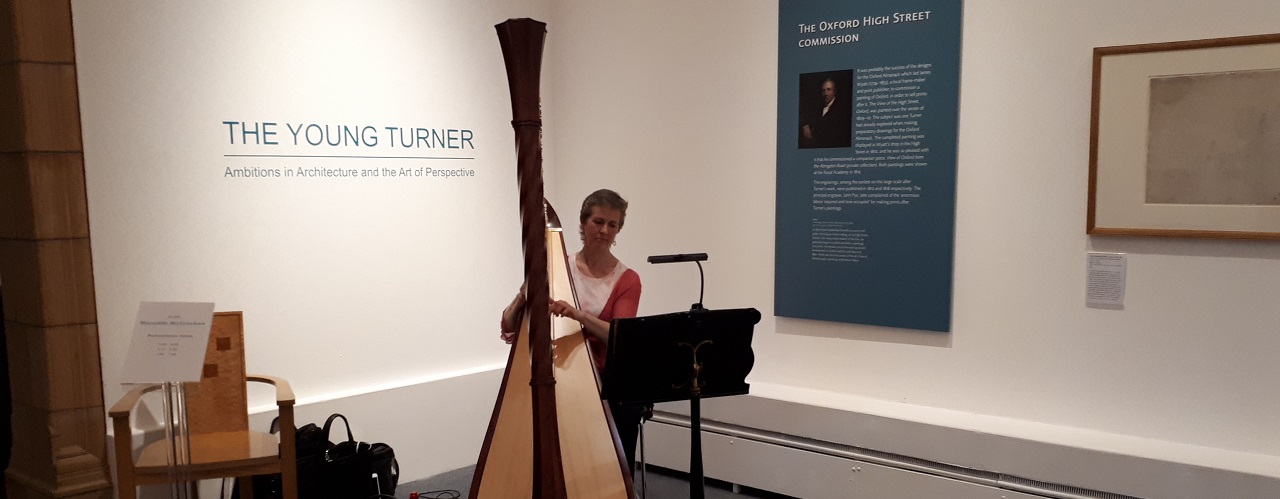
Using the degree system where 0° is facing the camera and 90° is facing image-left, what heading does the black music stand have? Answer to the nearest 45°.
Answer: approximately 180°

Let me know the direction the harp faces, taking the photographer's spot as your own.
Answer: facing the viewer

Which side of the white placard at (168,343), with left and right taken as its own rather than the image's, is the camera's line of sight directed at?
front

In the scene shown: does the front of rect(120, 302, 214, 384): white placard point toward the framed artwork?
no

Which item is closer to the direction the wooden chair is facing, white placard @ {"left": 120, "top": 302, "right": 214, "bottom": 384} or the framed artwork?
the white placard

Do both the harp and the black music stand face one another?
no

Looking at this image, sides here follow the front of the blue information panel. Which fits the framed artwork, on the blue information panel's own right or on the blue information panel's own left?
on the blue information panel's own left

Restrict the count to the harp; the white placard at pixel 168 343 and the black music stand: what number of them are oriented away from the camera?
1

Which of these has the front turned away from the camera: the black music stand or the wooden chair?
the black music stand

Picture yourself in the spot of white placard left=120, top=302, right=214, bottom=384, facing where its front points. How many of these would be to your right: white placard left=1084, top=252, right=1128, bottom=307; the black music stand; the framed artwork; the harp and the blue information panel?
0
